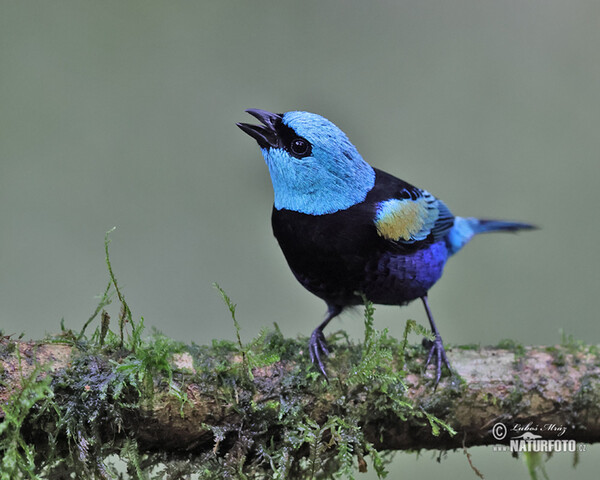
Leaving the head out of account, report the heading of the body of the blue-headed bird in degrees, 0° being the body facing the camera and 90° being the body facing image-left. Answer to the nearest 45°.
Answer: approximately 45°
